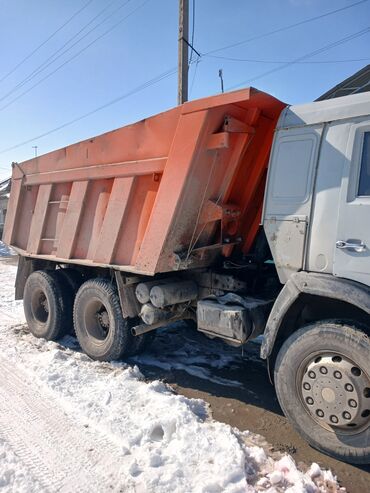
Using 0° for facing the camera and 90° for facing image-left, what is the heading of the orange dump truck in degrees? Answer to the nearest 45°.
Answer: approximately 315°

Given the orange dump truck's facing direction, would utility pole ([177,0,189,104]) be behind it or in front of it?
behind
